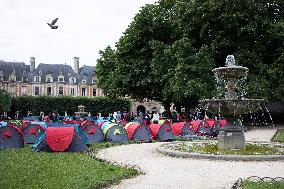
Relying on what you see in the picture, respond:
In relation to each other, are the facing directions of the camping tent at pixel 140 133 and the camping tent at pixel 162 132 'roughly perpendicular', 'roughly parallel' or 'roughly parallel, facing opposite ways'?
roughly parallel

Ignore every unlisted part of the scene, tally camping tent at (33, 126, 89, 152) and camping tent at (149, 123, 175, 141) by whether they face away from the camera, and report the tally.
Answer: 0

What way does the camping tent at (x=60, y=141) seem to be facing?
toward the camera

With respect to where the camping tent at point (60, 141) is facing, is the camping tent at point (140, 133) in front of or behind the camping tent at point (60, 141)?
behind

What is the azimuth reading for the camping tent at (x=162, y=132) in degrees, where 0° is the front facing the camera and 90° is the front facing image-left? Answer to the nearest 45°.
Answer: approximately 315°

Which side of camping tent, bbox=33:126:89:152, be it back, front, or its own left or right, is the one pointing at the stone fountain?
left

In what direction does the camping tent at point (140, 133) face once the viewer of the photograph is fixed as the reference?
facing the viewer and to the right of the viewer

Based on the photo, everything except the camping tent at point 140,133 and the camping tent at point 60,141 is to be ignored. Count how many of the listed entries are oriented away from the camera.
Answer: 0

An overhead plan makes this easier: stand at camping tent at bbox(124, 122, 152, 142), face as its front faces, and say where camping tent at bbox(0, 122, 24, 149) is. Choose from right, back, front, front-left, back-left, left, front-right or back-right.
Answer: right

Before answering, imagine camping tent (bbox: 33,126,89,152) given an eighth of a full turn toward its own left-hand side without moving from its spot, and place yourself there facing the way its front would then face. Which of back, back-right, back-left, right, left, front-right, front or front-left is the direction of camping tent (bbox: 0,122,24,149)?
back
